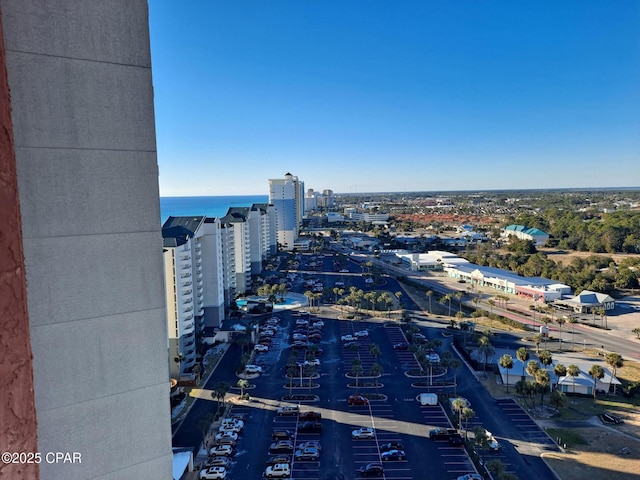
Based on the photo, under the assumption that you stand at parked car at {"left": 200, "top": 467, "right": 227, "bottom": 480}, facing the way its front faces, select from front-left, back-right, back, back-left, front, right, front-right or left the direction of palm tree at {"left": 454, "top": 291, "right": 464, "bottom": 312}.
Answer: back-right

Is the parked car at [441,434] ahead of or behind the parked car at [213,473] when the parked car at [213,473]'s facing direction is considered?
behind

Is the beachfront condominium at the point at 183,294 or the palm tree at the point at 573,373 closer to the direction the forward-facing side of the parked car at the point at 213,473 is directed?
the beachfront condominium

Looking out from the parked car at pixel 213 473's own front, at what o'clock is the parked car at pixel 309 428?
the parked car at pixel 309 428 is roughly at 5 o'clock from the parked car at pixel 213 473.

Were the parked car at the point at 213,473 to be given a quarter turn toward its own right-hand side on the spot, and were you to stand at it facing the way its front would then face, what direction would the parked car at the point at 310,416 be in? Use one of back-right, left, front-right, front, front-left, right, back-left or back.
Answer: front-right

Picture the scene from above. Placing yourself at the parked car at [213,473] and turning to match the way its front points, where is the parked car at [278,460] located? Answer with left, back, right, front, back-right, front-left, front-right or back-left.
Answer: back

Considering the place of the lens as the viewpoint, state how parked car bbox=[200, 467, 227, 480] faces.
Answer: facing to the left of the viewer

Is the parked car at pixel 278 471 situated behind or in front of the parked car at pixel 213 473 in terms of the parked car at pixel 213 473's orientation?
behind

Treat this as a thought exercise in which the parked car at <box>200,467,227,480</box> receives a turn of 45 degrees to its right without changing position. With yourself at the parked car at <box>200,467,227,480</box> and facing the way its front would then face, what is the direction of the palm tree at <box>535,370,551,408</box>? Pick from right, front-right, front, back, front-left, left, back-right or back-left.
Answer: back-right

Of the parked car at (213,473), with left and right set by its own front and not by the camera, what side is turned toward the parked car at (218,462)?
right

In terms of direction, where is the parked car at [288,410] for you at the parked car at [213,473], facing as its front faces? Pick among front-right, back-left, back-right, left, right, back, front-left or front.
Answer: back-right
